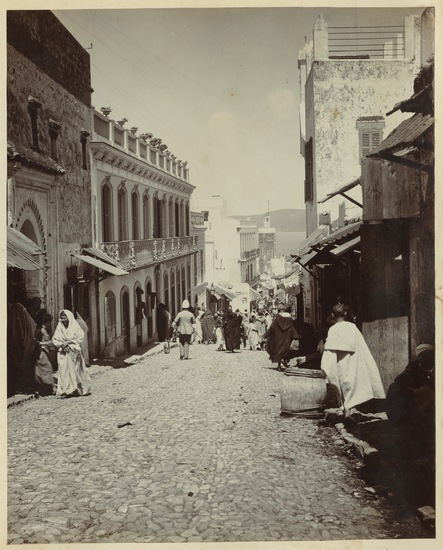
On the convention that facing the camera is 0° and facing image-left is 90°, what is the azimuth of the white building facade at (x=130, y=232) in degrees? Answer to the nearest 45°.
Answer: approximately 315°

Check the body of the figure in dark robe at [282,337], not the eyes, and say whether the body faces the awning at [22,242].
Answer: no

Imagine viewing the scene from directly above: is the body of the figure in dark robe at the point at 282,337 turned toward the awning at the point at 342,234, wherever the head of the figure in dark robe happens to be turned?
no

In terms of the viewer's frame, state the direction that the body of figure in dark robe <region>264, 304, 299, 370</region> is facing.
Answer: away from the camera

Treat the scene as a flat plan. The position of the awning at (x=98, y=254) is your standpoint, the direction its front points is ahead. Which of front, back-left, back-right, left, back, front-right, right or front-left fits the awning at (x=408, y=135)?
front

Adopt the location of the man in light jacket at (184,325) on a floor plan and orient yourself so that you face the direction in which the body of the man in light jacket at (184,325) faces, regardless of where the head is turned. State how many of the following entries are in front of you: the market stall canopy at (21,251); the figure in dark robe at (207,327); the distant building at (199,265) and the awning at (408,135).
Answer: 2

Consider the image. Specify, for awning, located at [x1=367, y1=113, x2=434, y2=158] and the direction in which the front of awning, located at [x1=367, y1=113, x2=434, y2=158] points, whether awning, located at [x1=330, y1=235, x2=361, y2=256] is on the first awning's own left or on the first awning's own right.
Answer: on the first awning's own right

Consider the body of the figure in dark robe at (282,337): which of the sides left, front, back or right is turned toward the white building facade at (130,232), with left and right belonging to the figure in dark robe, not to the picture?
left

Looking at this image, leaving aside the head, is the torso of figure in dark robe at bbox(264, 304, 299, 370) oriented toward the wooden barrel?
no

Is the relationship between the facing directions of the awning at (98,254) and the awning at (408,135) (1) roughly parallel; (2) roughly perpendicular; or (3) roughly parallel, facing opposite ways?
roughly parallel, facing opposite ways

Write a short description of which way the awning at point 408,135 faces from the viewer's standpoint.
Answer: facing to the left of the viewer

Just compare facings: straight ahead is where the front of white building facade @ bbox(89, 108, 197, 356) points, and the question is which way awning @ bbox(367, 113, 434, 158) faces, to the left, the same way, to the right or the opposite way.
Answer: the opposite way

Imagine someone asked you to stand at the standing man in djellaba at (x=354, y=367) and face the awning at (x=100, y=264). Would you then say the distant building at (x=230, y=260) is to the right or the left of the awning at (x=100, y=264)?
right
